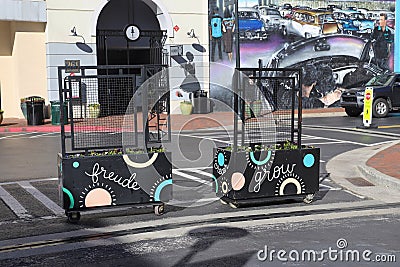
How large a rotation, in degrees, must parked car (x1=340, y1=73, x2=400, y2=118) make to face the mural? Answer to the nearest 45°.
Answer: approximately 90° to its right

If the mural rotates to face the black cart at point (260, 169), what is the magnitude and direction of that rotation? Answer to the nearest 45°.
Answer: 0° — it already faces it

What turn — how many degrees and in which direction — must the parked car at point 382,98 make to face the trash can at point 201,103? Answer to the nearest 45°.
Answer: approximately 45° to its right

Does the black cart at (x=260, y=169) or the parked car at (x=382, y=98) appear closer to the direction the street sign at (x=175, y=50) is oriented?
the black cart

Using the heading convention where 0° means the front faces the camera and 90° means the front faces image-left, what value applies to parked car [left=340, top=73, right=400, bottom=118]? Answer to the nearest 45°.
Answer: approximately 45°

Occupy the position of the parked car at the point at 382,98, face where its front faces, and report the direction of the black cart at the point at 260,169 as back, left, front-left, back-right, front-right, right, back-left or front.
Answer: front-left

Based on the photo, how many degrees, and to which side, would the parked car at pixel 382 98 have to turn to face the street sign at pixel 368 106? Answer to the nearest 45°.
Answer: approximately 45° to its left

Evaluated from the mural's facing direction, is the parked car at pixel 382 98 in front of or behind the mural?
in front

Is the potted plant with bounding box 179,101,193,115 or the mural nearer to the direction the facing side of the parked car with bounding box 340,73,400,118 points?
the potted plant

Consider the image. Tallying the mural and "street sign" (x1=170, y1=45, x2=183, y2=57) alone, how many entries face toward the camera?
2

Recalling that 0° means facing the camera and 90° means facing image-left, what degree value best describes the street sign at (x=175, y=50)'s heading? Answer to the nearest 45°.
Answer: approximately 0°

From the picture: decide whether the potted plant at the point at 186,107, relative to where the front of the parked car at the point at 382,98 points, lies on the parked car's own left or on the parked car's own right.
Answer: on the parked car's own right
